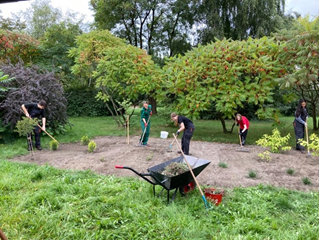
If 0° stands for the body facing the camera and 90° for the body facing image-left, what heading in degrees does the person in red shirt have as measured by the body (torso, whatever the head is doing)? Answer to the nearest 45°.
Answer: approximately 45°

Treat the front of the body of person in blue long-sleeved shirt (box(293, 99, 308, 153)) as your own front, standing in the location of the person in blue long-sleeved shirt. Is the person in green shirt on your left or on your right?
on your right

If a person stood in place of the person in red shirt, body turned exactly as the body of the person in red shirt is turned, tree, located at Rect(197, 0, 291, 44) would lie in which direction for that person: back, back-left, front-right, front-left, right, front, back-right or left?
back-right

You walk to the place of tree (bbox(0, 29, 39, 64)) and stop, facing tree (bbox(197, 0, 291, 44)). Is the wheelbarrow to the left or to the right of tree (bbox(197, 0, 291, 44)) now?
right

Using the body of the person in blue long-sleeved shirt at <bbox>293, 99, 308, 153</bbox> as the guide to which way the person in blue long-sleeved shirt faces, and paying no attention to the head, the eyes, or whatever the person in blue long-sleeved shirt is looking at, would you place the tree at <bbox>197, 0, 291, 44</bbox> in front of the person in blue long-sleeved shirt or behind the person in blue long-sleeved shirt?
behind

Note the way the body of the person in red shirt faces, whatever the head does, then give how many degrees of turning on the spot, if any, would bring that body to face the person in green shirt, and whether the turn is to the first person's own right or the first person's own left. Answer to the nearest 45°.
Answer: approximately 45° to the first person's own right

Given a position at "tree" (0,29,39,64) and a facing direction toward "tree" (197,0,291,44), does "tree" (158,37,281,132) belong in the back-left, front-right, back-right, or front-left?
front-right
